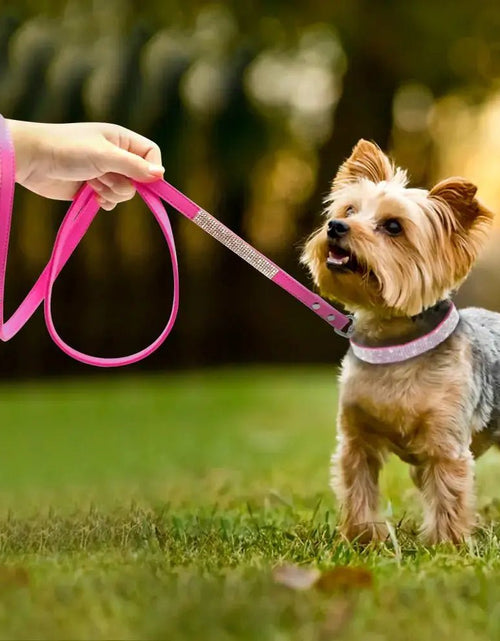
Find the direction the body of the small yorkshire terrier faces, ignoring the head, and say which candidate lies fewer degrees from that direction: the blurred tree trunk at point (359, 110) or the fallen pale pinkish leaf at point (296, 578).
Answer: the fallen pale pinkish leaf

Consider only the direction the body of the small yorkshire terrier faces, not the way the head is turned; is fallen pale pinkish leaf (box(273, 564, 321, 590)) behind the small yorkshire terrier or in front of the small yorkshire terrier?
in front

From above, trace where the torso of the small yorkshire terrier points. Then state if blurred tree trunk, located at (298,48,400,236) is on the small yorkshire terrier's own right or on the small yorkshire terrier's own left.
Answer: on the small yorkshire terrier's own right

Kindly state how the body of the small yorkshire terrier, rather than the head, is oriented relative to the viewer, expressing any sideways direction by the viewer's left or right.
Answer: facing the viewer and to the left of the viewer
